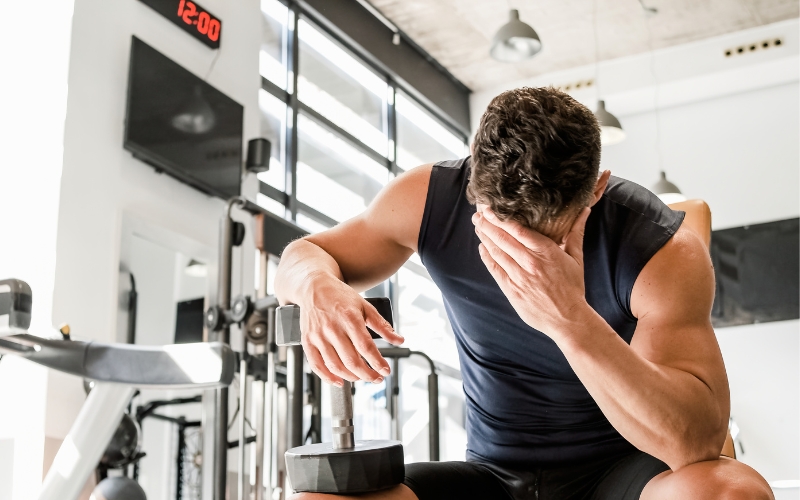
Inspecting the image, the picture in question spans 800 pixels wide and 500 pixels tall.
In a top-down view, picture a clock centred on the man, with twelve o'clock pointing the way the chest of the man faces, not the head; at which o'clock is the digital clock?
The digital clock is roughly at 5 o'clock from the man.

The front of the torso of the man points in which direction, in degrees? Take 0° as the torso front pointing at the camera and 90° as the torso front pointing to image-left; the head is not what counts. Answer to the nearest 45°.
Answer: approximately 0°

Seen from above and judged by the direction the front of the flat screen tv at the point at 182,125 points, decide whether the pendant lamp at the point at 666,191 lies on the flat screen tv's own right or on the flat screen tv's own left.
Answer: on the flat screen tv's own left

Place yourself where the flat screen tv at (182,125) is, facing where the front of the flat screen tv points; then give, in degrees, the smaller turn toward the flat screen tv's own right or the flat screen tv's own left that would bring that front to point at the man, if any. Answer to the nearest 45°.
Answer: approximately 45° to the flat screen tv's own right

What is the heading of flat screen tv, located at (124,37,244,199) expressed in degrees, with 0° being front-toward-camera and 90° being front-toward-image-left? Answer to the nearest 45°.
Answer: approximately 315°

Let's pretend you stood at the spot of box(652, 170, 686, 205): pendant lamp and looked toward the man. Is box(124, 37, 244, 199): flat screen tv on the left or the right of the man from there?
right

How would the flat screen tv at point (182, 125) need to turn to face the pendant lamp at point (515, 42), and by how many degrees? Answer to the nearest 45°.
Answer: approximately 45° to its left

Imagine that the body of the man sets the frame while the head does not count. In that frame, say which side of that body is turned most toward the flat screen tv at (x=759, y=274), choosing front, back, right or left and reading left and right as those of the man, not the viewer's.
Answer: back

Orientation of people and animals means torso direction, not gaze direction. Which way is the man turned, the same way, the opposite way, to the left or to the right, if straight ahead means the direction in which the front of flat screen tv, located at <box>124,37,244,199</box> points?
to the right

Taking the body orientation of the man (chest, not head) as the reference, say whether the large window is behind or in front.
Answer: behind

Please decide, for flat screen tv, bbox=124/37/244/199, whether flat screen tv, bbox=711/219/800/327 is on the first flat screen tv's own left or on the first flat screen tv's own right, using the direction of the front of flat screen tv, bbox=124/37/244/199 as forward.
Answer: on the first flat screen tv's own left
